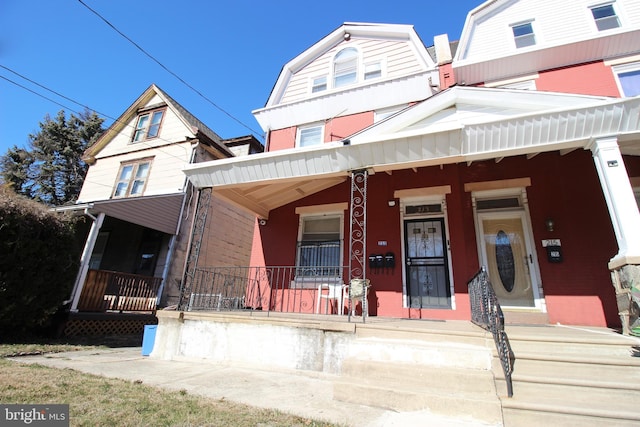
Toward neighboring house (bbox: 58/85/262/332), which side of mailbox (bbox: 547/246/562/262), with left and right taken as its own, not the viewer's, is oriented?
right

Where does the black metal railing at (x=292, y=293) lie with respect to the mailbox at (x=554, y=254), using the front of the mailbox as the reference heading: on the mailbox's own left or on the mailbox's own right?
on the mailbox's own right

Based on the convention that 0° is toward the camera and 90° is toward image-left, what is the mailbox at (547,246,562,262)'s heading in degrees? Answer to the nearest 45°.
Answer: approximately 0°

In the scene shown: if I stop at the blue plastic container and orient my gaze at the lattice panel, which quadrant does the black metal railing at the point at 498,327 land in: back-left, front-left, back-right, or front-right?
back-right

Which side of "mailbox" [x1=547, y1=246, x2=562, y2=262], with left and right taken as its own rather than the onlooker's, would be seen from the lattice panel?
right
